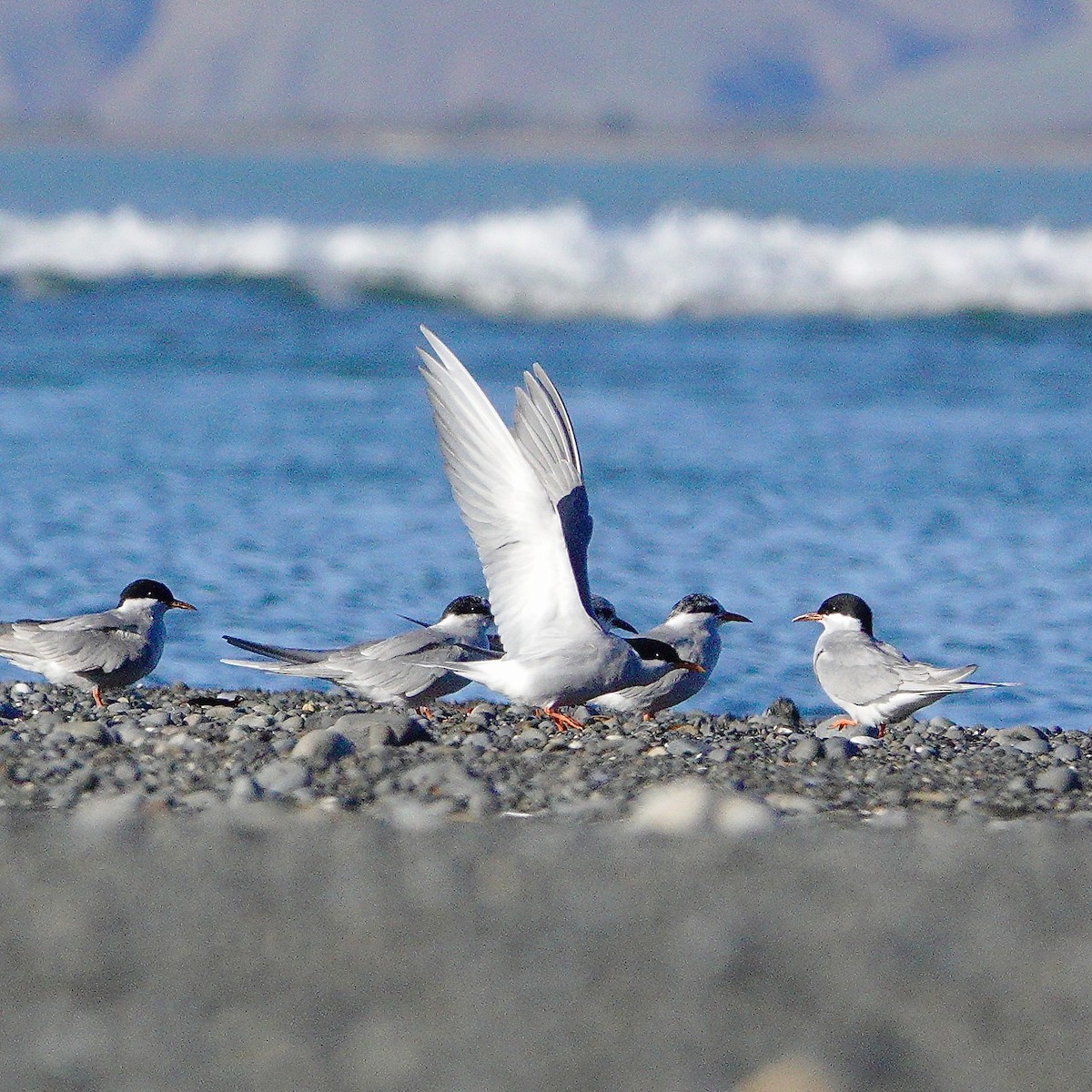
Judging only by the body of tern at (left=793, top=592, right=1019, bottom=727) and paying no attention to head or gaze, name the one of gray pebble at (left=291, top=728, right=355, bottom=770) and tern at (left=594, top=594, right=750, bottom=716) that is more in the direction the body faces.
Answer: the tern

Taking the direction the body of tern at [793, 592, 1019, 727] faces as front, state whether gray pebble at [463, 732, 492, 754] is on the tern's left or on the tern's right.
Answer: on the tern's left

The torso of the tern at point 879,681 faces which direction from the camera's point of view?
to the viewer's left

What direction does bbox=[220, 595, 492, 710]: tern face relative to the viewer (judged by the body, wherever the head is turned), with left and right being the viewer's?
facing to the right of the viewer

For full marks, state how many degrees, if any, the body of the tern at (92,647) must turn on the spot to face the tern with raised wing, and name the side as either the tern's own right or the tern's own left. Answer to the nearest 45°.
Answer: approximately 45° to the tern's own right

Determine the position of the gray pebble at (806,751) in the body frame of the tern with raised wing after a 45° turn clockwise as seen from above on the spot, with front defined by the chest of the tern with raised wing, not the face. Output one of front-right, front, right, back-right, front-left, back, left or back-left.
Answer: front

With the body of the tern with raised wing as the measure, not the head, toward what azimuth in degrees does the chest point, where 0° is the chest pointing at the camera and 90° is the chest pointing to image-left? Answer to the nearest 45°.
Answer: approximately 270°

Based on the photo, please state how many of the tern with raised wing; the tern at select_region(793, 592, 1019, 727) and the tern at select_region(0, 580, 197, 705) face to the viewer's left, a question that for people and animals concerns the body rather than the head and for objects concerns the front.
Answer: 1

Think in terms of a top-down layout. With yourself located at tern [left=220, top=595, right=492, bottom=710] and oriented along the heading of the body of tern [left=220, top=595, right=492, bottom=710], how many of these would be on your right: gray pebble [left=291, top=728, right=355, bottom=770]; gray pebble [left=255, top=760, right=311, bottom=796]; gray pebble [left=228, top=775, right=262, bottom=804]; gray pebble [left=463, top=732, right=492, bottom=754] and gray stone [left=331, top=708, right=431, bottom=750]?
5

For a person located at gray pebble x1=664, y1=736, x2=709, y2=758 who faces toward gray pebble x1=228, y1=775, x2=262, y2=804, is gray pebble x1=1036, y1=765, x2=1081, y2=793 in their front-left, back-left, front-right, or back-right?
back-left

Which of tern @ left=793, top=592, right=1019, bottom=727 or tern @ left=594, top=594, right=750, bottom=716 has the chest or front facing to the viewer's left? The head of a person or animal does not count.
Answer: tern @ left=793, top=592, right=1019, bottom=727

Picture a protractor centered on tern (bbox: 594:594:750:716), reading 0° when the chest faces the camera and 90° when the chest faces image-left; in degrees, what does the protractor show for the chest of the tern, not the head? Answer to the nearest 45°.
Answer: approximately 270°

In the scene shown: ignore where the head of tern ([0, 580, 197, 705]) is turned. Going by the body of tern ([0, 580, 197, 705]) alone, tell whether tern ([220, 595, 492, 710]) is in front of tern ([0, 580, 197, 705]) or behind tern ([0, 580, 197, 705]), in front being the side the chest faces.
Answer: in front

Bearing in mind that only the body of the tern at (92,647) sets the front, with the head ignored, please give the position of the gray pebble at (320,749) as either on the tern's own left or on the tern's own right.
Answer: on the tern's own right
